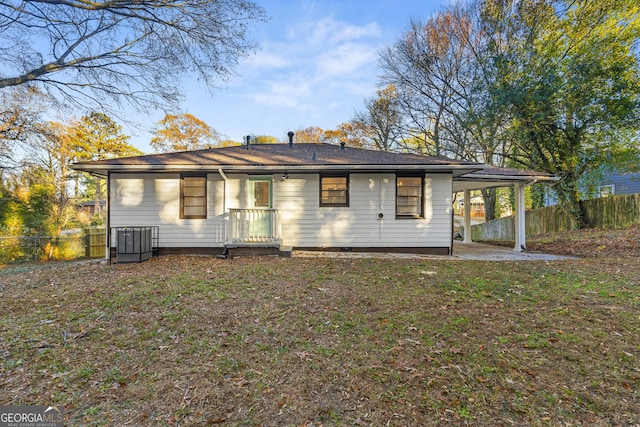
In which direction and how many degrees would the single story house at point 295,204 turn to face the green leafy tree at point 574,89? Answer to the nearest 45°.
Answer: approximately 90° to its right

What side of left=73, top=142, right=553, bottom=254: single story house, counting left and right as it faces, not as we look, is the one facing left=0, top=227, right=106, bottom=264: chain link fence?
left

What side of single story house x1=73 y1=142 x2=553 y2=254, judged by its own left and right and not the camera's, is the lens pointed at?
back

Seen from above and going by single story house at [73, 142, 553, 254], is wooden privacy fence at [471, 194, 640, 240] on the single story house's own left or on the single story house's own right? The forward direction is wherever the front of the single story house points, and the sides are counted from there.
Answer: on the single story house's own right

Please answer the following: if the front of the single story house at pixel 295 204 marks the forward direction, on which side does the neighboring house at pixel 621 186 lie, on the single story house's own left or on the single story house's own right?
on the single story house's own right
